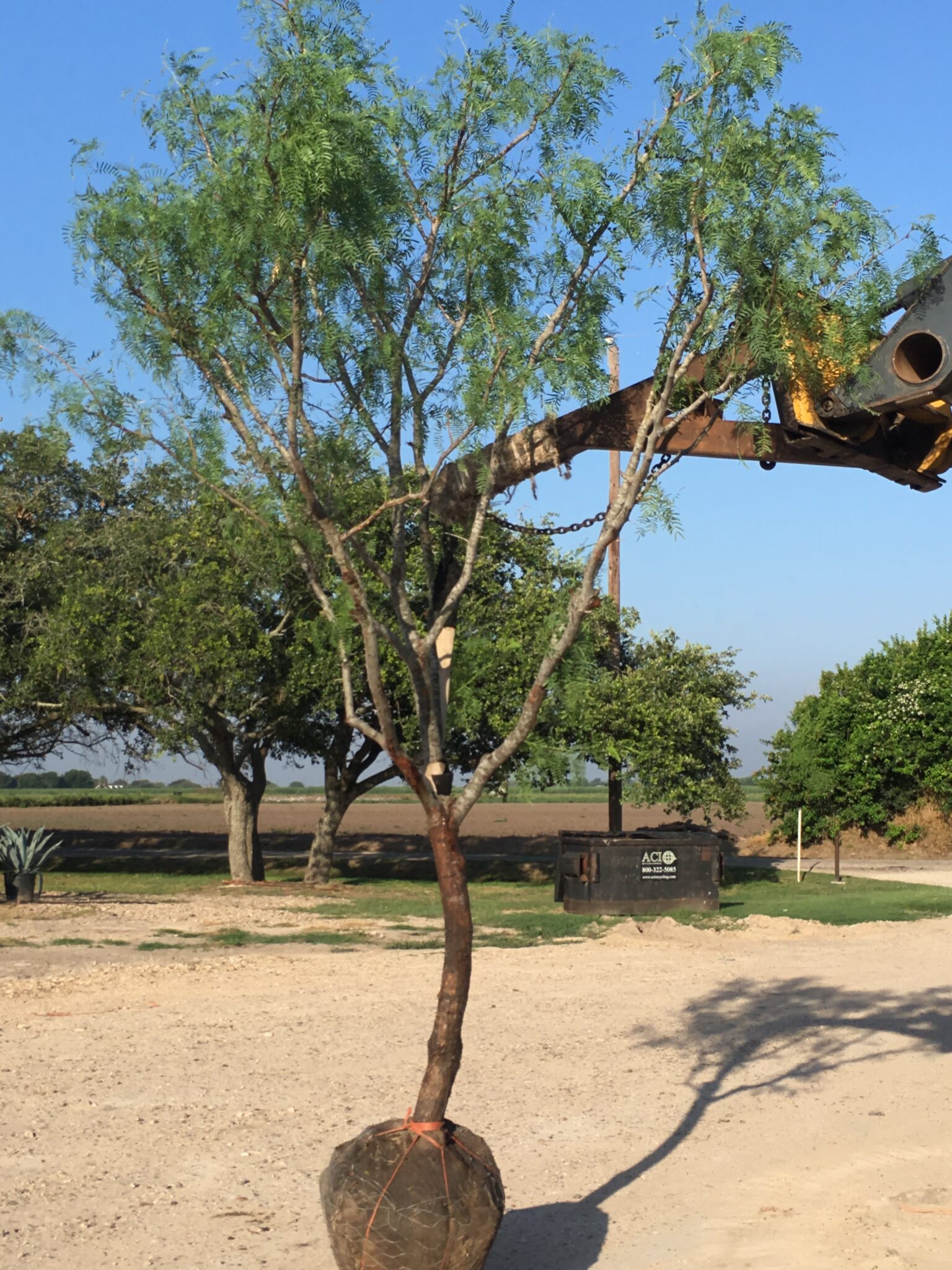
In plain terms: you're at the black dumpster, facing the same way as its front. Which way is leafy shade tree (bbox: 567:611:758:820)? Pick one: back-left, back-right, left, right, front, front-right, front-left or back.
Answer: back

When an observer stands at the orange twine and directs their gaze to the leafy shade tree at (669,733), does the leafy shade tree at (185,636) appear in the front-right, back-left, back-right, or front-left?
front-left

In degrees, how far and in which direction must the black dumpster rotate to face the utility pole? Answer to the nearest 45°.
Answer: approximately 180°

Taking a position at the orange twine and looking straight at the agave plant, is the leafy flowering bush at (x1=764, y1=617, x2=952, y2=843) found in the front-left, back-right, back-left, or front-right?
front-right

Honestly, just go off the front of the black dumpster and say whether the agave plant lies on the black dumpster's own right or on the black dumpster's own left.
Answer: on the black dumpster's own right

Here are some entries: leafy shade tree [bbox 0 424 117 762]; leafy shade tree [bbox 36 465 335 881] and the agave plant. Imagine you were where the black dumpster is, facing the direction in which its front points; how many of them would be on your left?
0

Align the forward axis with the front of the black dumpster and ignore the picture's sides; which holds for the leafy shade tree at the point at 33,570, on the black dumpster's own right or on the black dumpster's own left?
on the black dumpster's own right

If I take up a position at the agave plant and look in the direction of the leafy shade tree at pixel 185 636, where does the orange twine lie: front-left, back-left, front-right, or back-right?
back-right

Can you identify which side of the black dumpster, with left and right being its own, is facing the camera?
front

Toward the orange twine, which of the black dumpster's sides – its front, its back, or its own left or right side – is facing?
front
